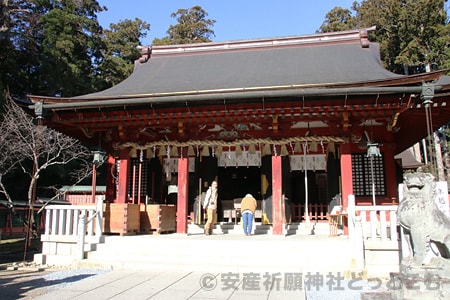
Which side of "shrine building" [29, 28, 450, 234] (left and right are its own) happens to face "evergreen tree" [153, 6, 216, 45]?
back

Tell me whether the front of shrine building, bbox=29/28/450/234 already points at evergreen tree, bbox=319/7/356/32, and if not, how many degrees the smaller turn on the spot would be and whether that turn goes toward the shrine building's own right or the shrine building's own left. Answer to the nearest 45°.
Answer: approximately 180°

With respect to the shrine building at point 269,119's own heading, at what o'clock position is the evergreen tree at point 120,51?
The evergreen tree is roughly at 5 o'clock from the shrine building.

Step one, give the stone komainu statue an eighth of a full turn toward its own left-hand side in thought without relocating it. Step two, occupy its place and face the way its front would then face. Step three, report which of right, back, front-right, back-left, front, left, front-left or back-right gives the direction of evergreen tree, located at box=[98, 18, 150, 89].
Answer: back-right

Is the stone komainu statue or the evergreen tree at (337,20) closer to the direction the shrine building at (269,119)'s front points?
the stone komainu statue

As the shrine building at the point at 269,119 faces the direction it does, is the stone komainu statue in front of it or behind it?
in front

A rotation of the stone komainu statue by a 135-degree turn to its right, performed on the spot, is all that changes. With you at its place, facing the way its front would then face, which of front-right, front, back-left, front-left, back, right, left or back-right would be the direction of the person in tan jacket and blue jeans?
front-left

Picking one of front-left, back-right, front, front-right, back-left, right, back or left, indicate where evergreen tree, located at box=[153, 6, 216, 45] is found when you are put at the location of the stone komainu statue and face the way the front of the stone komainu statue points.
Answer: right
